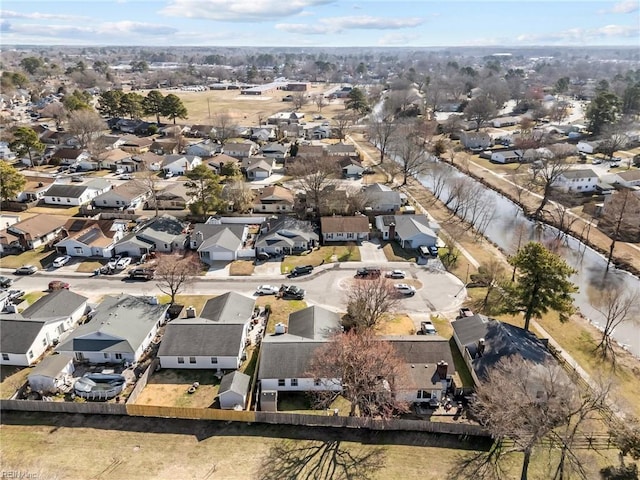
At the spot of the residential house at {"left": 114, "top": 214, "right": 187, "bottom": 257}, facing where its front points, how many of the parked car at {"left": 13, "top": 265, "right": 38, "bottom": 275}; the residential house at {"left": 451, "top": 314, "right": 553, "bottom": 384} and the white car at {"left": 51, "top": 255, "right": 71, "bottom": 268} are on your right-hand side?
2

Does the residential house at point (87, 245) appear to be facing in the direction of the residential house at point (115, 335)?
yes
